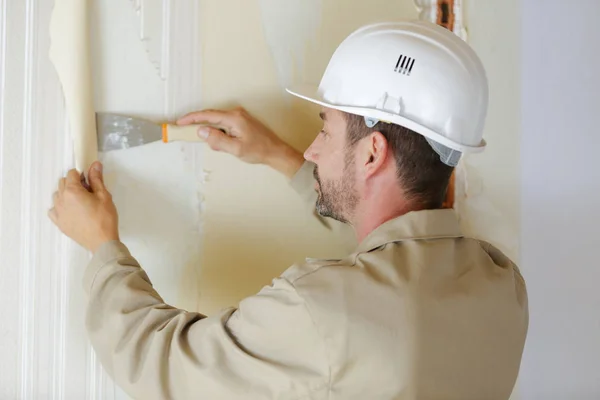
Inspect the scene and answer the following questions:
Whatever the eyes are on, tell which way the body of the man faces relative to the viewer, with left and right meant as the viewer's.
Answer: facing away from the viewer and to the left of the viewer

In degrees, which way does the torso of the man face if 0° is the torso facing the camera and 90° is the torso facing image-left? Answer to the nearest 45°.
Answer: approximately 135°
